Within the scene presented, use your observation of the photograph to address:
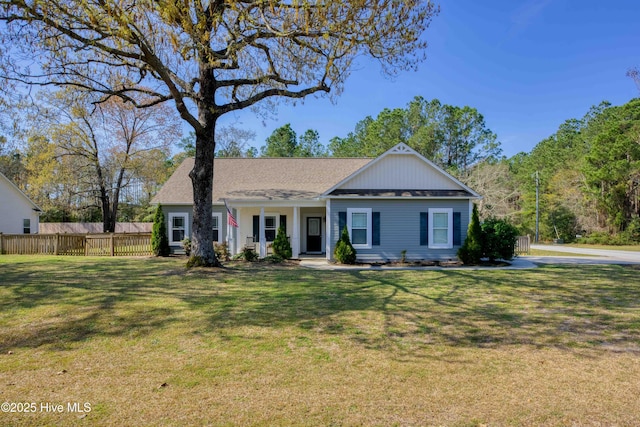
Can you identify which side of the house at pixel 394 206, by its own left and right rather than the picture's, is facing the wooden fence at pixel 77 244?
right

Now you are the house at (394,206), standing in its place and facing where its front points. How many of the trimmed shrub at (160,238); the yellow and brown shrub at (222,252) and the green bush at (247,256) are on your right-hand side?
3

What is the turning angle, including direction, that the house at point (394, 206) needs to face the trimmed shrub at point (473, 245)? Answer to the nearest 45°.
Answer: approximately 90° to its left

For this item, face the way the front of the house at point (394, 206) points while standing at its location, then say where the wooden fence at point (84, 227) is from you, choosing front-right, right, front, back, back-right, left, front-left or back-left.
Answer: back-right

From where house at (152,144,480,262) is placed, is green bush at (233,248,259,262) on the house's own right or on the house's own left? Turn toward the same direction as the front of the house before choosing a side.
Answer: on the house's own right

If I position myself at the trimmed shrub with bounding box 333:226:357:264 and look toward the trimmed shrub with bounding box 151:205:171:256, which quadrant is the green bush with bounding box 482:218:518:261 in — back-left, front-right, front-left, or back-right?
back-right

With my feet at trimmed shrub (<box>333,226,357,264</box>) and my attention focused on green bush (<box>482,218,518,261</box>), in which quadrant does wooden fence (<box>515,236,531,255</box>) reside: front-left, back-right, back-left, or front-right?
front-left

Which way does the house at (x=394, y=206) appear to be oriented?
toward the camera

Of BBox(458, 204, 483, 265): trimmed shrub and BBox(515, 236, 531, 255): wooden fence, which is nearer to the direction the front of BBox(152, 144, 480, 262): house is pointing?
the trimmed shrub

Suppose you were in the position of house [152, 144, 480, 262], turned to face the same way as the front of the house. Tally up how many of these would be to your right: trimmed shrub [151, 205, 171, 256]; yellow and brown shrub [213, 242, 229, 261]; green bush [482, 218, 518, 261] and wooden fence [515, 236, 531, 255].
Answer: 2

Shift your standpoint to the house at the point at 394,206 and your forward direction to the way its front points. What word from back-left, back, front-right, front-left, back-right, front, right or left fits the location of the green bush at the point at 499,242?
left

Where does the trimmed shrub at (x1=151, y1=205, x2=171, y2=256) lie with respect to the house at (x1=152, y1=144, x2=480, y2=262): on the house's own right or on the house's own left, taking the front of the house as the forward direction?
on the house's own right
